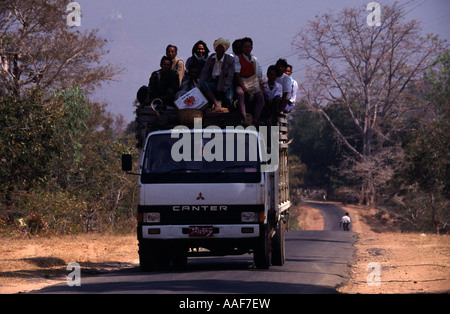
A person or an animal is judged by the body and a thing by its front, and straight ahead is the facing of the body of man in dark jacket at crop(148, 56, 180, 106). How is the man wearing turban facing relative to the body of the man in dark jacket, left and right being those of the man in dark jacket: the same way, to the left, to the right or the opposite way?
the same way

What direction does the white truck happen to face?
toward the camera

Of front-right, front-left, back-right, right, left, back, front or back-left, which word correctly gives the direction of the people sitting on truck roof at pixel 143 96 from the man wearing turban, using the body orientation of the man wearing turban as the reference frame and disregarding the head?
right

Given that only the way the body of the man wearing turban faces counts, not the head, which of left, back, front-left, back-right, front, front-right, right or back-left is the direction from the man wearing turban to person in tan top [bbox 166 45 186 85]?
back-right

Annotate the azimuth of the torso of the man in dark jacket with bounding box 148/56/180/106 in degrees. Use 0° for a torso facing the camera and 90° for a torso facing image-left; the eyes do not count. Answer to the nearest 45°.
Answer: approximately 0°

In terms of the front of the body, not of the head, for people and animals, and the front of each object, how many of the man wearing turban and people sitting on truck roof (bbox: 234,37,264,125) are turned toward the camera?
2

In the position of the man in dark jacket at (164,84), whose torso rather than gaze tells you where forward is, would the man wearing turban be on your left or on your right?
on your left

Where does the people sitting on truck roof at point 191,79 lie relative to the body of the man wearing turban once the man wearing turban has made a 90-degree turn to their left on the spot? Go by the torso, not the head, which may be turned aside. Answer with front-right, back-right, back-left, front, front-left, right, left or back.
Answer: back-left

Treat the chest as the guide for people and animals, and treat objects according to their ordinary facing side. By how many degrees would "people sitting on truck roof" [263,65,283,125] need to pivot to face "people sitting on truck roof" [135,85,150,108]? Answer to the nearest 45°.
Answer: approximately 90° to their right

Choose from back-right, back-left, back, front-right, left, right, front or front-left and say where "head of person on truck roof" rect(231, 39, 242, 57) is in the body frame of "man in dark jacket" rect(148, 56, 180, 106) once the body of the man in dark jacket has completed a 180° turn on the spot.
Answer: right

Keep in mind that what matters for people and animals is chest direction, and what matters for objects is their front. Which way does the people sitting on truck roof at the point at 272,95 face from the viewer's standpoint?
toward the camera

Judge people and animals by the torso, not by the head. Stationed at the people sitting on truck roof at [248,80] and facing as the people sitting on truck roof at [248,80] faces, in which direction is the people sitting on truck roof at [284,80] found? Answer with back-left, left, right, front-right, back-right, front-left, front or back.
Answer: back-left

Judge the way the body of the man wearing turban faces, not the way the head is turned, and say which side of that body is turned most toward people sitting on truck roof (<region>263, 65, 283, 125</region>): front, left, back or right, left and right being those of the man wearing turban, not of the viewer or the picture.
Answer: left

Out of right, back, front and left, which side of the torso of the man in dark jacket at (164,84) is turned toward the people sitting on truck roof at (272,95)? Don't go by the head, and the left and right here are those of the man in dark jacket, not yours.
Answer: left

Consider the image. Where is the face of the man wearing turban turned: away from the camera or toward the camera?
toward the camera

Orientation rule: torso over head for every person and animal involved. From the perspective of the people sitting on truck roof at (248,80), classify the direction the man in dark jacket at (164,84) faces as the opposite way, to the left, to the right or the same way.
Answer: the same way

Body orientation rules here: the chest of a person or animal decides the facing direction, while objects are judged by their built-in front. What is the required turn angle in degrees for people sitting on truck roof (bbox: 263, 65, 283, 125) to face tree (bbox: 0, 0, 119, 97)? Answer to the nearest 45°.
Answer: approximately 135° to their right

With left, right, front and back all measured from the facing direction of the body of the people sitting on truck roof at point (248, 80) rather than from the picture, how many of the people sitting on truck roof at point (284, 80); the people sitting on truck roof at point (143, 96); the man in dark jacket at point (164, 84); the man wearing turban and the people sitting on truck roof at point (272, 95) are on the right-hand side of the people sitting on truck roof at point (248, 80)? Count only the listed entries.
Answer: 3
